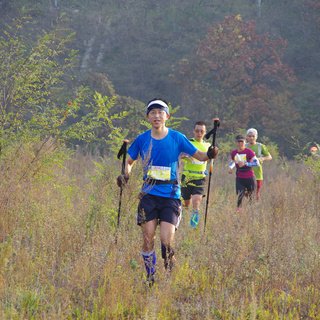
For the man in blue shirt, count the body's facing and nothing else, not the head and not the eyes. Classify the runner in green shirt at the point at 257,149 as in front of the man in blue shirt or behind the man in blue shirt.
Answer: behind

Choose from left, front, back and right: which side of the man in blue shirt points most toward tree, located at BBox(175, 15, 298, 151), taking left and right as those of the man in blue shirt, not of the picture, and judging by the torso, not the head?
back

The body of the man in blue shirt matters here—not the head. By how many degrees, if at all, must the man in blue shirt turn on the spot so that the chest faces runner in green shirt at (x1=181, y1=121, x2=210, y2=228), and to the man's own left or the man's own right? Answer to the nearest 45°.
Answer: approximately 180°

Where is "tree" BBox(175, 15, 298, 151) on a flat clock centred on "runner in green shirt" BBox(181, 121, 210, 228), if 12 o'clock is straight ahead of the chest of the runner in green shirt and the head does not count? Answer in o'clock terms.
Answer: The tree is roughly at 6 o'clock from the runner in green shirt.

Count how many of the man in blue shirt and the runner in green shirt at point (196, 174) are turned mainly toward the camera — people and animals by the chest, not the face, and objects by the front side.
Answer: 2

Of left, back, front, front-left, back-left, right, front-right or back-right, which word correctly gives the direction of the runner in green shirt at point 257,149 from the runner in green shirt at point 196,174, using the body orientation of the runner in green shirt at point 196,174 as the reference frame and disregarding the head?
back-left

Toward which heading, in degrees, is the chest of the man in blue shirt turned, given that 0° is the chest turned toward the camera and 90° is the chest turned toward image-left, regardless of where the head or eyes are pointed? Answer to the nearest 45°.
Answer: approximately 0°
